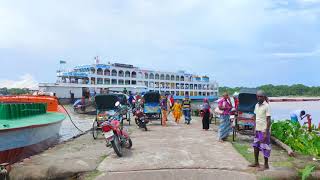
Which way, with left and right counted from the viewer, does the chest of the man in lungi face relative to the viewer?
facing the viewer and to the left of the viewer

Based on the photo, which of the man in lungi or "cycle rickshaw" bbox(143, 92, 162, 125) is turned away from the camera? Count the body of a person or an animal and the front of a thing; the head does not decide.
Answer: the cycle rickshaw

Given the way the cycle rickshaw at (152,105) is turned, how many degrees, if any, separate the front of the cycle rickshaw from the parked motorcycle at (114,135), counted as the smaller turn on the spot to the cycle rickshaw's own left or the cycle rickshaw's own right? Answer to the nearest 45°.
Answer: approximately 180°

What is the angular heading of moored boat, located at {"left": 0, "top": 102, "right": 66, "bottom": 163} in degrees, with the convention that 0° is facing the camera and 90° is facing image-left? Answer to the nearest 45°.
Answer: approximately 225°

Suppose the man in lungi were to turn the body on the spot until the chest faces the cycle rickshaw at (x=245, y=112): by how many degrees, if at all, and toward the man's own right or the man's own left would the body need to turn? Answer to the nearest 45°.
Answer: approximately 135° to the man's own right
